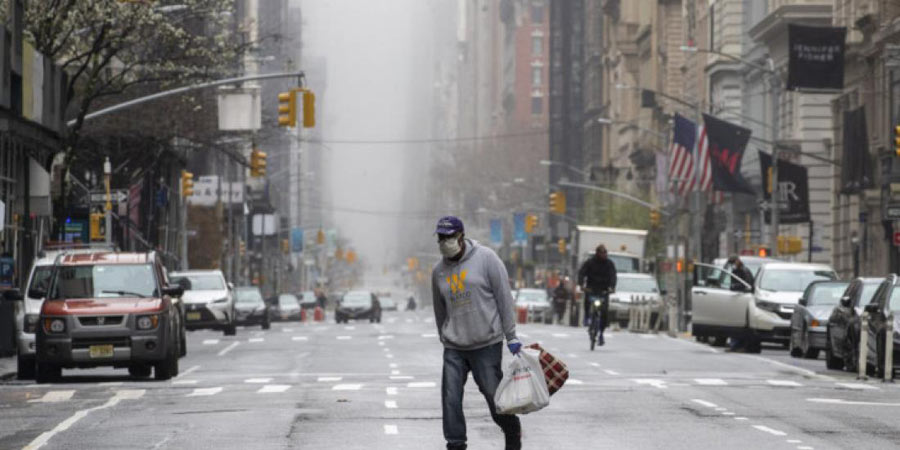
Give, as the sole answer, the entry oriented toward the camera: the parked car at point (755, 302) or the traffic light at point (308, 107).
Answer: the parked car

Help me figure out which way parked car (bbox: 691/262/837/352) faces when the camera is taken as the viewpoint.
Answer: facing the viewer

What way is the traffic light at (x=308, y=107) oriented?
away from the camera

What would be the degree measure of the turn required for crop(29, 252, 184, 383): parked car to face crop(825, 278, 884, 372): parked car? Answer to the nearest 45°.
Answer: approximately 90° to its left

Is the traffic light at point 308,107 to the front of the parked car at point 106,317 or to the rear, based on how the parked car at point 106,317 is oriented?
to the rear

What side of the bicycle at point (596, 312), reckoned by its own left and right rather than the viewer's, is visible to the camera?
front

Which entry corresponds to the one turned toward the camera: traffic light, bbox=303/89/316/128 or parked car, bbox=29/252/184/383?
the parked car

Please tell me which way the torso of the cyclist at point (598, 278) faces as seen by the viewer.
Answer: toward the camera

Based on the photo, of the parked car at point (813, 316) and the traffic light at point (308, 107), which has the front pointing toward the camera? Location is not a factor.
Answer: the parked car

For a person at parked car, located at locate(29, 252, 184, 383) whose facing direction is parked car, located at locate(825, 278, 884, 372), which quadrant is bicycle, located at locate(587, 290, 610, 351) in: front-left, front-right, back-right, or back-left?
front-left

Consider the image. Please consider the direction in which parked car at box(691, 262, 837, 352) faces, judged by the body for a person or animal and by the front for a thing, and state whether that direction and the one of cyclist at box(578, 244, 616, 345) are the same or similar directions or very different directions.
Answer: same or similar directions

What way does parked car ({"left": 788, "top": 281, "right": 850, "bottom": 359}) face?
toward the camera
